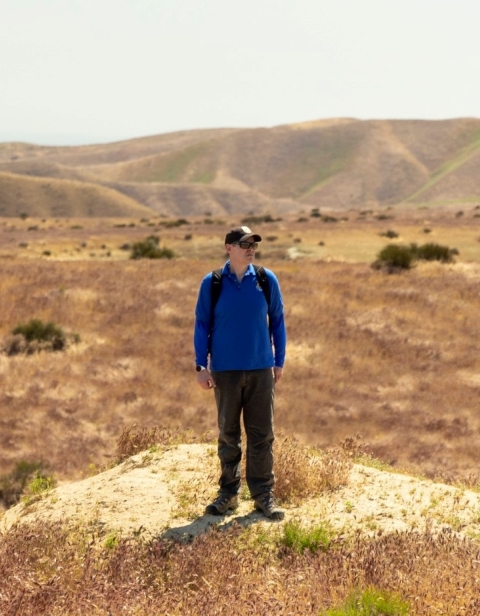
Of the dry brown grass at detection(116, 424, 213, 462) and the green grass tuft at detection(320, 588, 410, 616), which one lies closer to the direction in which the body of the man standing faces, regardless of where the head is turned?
the green grass tuft

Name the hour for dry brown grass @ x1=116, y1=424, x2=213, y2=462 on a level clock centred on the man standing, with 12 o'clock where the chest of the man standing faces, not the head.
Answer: The dry brown grass is roughly at 5 o'clock from the man standing.

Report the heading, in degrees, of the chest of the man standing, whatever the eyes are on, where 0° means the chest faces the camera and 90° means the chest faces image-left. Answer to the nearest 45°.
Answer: approximately 0°

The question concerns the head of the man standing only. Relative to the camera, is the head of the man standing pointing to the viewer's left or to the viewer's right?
to the viewer's right

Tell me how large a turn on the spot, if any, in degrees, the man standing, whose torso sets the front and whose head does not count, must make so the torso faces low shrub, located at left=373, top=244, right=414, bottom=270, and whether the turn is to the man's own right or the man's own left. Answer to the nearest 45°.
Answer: approximately 180°

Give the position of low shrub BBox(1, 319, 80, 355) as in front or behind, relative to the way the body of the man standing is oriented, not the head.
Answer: behind

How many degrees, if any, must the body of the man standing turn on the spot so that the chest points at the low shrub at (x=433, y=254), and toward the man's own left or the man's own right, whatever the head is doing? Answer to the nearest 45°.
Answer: approximately 180°

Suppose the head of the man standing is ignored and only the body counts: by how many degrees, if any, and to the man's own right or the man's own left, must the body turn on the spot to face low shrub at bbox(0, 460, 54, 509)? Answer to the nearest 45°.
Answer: approximately 135° to the man's own right
